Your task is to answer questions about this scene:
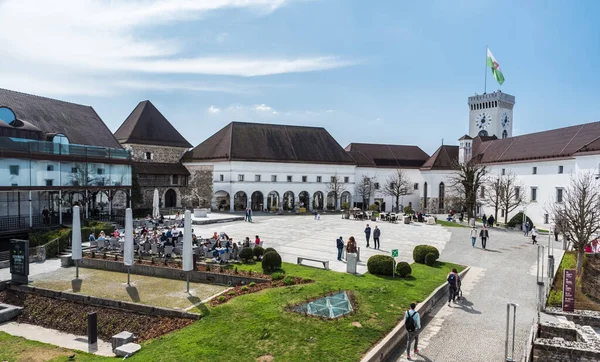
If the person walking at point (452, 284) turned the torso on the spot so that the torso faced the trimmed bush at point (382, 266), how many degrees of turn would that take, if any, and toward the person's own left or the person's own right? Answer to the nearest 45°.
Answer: approximately 90° to the person's own left

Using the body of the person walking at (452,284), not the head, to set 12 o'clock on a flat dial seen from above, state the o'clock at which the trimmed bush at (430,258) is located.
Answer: The trimmed bush is roughly at 10 o'clock from the person walking.

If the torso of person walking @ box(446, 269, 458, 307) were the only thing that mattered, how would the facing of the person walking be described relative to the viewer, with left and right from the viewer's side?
facing away from the viewer and to the right of the viewer

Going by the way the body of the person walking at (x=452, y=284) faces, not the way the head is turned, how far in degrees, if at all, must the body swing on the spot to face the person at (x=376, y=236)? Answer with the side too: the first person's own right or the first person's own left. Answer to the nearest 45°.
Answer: approximately 90° to the first person's own left

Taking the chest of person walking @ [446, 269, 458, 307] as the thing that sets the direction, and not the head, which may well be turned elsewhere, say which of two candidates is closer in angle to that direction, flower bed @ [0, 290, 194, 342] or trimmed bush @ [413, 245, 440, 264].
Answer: the trimmed bush

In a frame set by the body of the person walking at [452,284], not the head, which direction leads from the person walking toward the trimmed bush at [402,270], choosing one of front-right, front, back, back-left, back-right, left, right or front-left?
left

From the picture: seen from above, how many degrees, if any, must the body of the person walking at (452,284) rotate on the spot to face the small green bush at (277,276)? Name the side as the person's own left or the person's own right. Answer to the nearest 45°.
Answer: approximately 135° to the person's own left
